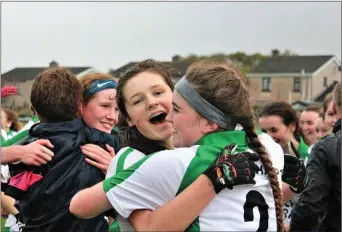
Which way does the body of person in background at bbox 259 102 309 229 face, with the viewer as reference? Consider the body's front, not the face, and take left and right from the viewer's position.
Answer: facing the viewer and to the left of the viewer

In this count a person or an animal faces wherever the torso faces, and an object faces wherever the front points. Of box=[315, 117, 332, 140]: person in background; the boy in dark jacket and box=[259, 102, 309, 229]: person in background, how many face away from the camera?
1

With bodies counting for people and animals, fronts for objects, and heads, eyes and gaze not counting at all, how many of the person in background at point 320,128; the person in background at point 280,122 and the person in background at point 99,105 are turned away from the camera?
0

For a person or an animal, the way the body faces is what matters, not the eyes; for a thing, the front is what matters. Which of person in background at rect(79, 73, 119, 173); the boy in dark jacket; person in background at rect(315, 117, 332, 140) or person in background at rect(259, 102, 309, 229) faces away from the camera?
the boy in dark jacket

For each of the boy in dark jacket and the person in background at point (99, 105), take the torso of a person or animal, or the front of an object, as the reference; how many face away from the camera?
1

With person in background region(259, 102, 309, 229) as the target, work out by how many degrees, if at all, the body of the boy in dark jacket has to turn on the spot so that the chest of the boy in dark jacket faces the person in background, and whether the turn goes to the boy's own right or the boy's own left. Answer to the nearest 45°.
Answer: approximately 45° to the boy's own right

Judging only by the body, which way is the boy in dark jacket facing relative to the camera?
away from the camera

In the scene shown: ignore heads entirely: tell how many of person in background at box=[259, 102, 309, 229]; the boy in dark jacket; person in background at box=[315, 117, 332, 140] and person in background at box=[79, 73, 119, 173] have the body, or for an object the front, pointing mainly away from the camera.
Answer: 1

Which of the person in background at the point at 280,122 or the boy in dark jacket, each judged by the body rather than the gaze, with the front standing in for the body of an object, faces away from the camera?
the boy in dark jacket

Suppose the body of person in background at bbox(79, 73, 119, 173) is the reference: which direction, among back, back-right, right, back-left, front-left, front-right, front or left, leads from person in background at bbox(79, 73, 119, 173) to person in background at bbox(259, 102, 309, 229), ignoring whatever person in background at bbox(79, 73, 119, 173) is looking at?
left

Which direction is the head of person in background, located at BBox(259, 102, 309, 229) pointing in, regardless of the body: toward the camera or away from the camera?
toward the camera

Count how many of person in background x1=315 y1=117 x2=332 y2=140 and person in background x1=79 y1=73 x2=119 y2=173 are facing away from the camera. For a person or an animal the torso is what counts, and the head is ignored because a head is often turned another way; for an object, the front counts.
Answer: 0
